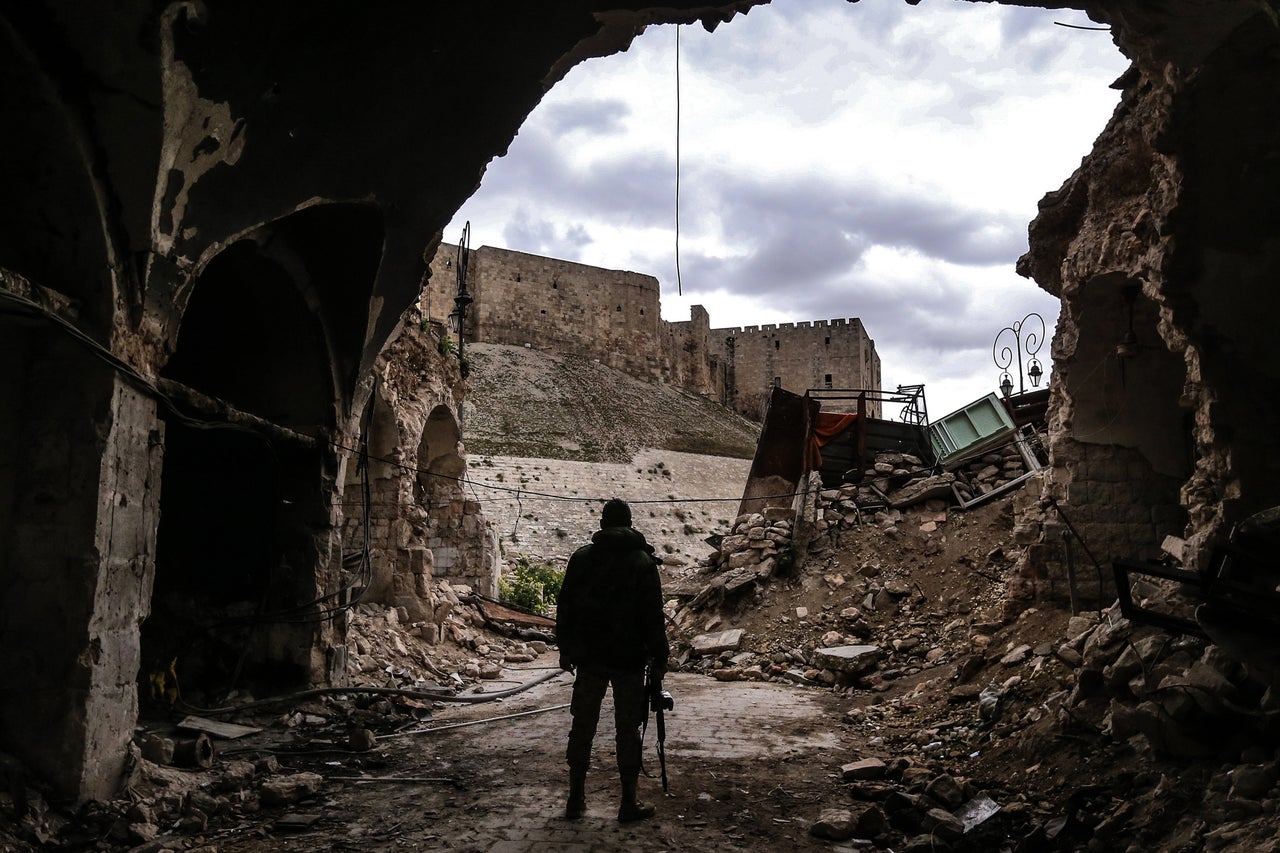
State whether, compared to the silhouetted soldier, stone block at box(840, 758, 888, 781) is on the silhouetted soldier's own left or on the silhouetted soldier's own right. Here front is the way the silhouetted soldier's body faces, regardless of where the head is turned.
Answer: on the silhouetted soldier's own right

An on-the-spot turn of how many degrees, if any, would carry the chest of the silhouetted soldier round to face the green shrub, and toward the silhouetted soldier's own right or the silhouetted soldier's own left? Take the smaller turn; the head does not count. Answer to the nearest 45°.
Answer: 0° — they already face it

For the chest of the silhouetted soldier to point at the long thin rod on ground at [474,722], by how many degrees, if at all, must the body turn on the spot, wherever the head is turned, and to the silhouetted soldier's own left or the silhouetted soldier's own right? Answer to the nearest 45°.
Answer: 0° — they already face it

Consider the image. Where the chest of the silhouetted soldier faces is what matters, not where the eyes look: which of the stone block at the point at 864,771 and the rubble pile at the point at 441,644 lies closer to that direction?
the rubble pile

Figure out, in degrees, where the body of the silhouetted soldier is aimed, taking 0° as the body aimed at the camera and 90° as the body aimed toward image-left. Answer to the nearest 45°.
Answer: approximately 180°

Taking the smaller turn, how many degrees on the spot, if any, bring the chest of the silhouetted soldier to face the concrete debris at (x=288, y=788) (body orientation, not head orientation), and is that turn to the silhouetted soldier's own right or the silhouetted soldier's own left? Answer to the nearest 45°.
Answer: approximately 90° to the silhouetted soldier's own left

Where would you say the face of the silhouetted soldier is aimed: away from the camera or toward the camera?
away from the camera

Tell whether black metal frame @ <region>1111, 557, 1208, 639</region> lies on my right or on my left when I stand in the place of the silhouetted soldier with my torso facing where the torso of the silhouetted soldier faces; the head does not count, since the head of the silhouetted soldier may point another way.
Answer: on my right

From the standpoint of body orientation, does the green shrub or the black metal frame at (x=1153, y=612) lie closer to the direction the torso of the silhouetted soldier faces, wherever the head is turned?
the green shrub
